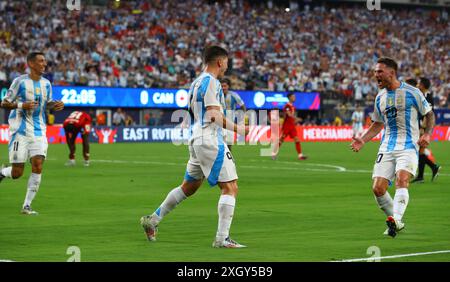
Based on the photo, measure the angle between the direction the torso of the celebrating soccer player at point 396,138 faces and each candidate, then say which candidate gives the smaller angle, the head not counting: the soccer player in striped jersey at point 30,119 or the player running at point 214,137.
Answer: the player running

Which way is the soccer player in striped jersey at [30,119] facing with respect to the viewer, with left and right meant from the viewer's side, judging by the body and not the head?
facing the viewer and to the right of the viewer

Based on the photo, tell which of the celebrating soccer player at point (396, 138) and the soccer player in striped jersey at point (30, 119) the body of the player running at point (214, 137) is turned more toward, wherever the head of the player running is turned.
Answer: the celebrating soccer player

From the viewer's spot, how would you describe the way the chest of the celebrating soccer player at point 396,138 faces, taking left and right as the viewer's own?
facing the viewer and to the left of the viewer

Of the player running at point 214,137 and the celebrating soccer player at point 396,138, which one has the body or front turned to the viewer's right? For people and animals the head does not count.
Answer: the player running

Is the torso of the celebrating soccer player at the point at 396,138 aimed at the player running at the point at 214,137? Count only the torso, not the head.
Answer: yes

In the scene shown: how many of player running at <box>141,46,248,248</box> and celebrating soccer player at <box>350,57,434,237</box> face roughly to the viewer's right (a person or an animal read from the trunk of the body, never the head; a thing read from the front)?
1

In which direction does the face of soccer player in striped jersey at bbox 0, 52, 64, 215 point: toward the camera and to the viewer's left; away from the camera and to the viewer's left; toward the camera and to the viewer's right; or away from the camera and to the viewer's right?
toward the camera and to the viewer's right

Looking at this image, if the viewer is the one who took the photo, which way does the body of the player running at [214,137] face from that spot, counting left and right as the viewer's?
facing to the right of the viewer

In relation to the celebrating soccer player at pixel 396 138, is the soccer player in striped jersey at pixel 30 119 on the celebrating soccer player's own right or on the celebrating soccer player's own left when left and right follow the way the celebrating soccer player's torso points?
on the celebrating soccer player's own right

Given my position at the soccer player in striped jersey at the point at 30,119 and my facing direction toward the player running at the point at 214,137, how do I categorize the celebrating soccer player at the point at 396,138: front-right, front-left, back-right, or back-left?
front-left

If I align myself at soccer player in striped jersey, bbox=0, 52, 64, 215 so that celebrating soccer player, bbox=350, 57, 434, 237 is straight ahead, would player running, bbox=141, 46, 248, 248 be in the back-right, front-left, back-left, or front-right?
front-right

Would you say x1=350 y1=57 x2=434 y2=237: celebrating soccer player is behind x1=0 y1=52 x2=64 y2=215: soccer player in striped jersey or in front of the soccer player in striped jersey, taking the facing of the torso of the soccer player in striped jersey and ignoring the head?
in front
